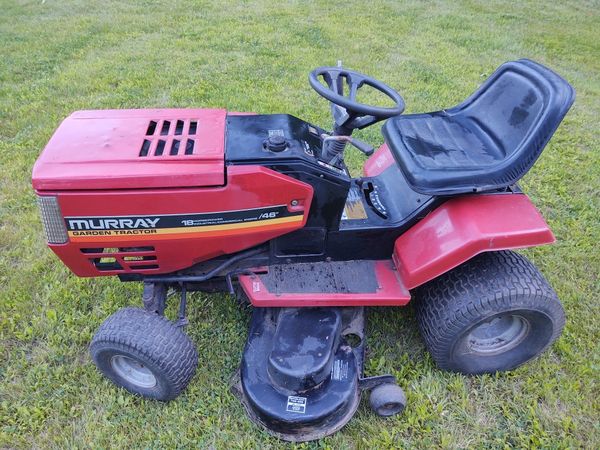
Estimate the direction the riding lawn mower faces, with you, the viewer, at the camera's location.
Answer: facing to the left of the viewer
